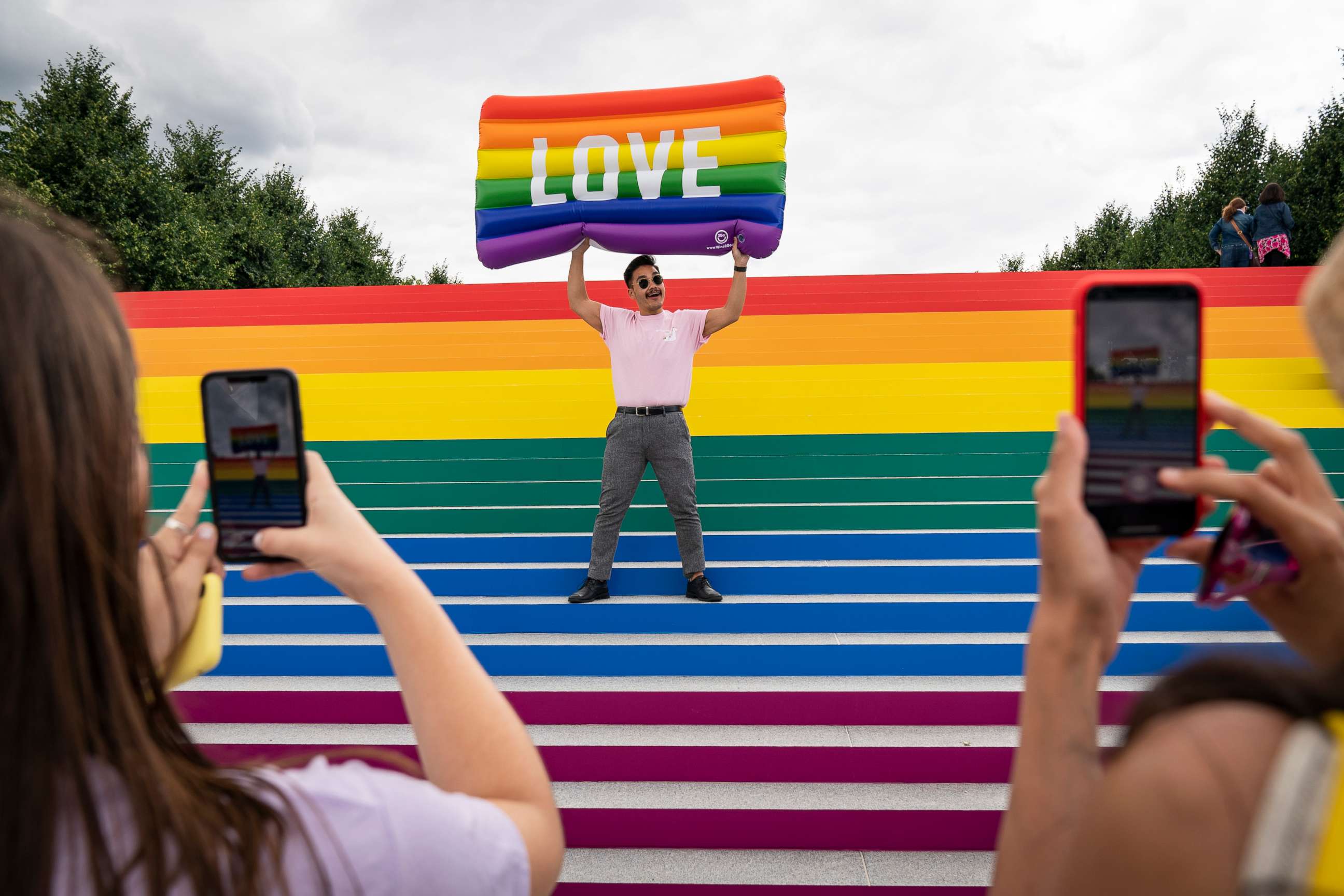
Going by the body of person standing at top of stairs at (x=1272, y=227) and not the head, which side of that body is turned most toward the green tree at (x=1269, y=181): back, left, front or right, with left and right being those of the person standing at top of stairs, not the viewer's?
front

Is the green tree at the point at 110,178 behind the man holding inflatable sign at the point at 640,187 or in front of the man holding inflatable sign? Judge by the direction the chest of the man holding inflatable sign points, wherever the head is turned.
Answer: behind

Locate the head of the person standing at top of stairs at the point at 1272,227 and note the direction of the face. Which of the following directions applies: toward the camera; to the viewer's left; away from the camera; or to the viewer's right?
away from the camera

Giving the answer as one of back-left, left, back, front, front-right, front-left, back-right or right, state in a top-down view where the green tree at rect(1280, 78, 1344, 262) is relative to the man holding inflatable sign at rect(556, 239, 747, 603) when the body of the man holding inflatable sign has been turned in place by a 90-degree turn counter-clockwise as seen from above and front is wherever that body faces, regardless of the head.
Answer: front-left

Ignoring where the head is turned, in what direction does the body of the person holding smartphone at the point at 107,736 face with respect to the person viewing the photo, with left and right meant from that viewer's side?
facing away from the viewer and to the right of the viewer

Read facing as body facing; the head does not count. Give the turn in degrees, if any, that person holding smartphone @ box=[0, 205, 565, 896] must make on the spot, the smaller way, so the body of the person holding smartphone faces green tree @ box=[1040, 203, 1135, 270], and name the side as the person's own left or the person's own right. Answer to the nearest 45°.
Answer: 0° — they already face it

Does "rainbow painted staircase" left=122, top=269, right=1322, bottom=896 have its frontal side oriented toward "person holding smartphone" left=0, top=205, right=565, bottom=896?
yes

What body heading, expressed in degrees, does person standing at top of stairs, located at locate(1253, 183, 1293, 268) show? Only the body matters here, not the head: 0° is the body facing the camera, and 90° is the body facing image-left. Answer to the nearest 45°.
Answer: approximately 180°

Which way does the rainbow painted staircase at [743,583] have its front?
toward the camera

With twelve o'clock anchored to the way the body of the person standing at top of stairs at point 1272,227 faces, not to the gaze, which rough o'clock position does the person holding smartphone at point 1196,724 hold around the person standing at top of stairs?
The person holding smartphone is roughly at 6 o'clock from the person standing at top of stairs.

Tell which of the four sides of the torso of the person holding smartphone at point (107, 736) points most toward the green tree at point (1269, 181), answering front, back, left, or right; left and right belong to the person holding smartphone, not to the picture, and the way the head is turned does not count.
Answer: front

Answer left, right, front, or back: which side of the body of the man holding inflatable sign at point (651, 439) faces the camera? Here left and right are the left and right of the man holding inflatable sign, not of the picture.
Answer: front

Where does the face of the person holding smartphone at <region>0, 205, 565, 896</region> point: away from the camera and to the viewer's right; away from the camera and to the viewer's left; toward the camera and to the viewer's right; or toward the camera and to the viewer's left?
away from the camera and to the viewer's right

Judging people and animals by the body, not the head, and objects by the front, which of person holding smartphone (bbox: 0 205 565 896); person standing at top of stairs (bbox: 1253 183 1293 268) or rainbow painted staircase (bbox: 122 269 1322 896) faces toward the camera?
the rainbow painted staircase
